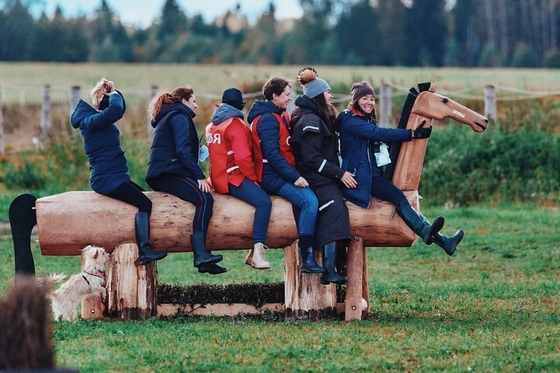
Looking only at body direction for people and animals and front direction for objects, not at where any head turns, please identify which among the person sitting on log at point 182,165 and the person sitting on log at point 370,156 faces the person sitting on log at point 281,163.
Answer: the person sitting on log at point 182,165

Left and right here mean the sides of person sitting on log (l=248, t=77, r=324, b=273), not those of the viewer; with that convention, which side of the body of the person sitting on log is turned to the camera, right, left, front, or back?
right

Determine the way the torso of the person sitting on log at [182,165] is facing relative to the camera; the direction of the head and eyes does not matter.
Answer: to the viewer's right

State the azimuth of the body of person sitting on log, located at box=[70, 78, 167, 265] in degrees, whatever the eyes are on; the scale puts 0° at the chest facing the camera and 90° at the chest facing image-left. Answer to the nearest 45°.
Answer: approximately 270°

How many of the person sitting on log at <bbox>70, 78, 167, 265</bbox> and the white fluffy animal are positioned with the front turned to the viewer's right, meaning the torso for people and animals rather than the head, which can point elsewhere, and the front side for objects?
2

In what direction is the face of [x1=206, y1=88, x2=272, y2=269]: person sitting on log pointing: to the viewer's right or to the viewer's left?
to the viewer's right

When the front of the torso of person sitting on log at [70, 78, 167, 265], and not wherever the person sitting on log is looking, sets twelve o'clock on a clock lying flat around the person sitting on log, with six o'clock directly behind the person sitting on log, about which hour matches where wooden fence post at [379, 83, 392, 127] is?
The wooden fence post is roughly at 10 o'clock from the person sitting on log.

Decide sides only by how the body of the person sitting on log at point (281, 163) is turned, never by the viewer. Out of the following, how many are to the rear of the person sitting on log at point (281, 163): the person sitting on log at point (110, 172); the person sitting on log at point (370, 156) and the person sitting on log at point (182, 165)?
2

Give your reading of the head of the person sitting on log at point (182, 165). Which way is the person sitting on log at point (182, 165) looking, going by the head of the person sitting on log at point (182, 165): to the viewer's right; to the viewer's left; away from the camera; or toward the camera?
to the viewer's right
